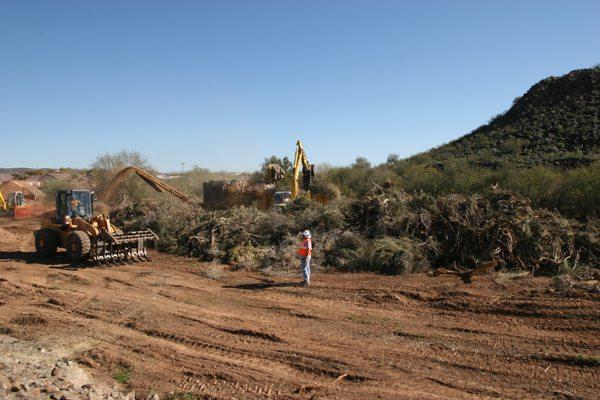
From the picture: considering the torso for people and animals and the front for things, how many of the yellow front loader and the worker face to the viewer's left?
1

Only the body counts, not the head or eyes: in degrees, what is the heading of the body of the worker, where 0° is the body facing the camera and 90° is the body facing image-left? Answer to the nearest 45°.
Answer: approximately 90°

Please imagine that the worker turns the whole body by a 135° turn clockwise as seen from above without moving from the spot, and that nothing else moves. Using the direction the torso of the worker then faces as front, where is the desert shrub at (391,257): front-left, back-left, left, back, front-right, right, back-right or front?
front

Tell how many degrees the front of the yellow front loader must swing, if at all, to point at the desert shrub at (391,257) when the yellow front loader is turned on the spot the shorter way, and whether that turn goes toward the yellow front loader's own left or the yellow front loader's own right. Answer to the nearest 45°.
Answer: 0° — it already faces it

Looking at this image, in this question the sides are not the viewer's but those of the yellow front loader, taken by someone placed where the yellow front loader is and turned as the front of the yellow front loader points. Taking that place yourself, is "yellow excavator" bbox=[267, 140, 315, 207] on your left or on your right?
on your left

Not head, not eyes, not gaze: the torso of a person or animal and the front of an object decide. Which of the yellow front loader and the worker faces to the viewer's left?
the worker

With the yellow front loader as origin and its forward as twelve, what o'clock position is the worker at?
The worker is roughly at 12 o'clock from the yellow front loader.

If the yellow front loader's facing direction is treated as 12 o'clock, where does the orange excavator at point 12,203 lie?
The orange excavator is roughly at 7 o'clock from the yellow front loader.

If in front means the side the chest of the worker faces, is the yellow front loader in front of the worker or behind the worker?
in front

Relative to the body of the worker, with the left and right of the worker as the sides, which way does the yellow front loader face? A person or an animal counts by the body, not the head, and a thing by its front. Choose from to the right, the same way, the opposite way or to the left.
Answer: the opposite way

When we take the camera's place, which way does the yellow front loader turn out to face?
facing the viewer and to the right of the viewer

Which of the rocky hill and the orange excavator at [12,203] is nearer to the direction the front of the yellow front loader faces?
the rocky hill
